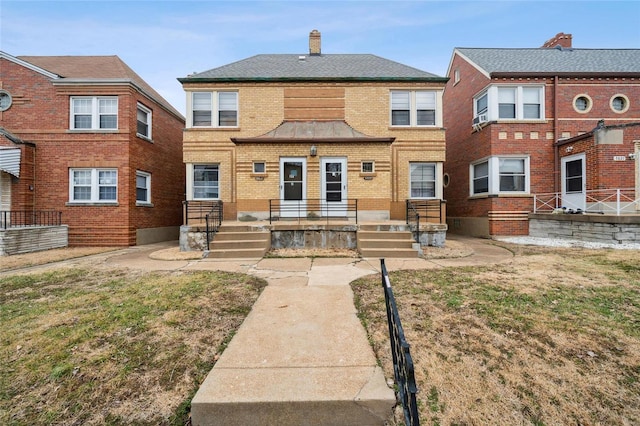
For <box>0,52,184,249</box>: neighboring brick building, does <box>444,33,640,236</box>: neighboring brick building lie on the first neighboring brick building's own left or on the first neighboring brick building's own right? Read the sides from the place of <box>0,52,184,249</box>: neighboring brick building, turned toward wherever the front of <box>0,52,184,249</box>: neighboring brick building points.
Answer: on the first neighboring brick building's own left

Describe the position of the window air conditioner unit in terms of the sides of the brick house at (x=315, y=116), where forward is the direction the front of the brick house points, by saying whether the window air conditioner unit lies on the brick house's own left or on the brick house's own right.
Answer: on the brick house's own left

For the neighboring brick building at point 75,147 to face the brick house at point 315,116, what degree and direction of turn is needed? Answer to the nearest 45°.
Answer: approximately 45° to its left

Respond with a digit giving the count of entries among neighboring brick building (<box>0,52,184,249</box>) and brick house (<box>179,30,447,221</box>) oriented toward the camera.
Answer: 2

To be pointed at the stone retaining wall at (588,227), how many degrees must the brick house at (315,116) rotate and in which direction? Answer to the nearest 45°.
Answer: approximately 90° to its left

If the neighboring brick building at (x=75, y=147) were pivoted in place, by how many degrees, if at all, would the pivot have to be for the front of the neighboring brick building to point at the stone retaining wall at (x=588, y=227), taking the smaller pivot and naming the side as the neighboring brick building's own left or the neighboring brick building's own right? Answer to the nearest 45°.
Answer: approximately 45° to the neighboring brick building's own left

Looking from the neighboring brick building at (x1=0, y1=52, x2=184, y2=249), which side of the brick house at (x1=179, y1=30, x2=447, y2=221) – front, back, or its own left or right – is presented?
right

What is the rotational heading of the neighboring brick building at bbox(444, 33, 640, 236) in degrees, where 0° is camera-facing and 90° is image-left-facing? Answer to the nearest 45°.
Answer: approximately 0°

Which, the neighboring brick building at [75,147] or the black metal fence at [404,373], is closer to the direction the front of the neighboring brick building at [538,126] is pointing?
the black metal fence

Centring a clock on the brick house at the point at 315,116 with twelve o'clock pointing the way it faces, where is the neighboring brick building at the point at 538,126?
The neighboring brick building is roughly at 9 o'clock from the brick house.

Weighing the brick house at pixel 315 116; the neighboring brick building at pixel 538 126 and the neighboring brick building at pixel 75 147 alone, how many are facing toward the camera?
3
